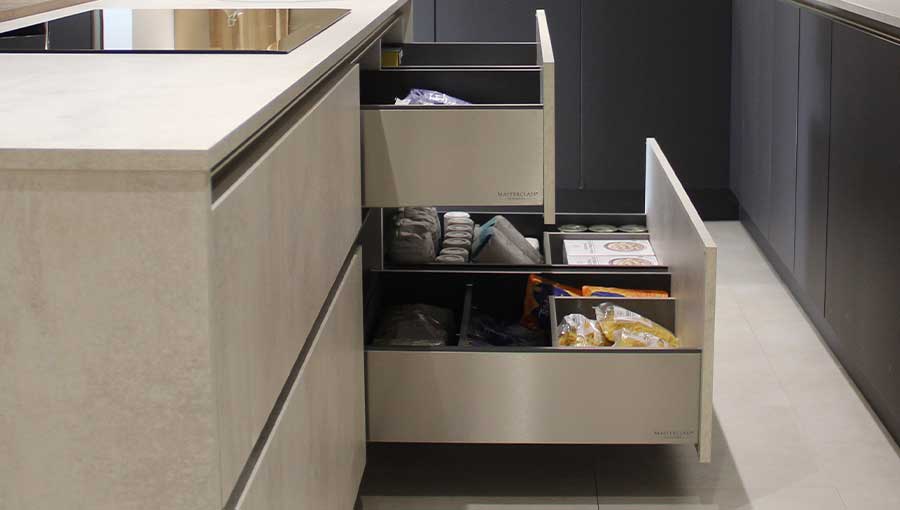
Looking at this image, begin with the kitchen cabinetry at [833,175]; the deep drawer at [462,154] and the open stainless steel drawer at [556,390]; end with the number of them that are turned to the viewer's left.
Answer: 1

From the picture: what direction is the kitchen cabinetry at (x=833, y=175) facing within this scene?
to the viewer's left

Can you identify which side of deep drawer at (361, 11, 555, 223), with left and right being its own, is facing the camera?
right

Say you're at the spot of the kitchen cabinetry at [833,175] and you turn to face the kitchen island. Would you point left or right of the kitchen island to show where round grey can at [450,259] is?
right

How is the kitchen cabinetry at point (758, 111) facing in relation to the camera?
to the viewer's left

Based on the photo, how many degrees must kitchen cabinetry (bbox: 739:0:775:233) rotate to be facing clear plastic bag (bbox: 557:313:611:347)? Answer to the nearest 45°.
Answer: approximately 90° to its left

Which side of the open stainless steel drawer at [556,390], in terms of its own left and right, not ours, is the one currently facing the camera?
right
